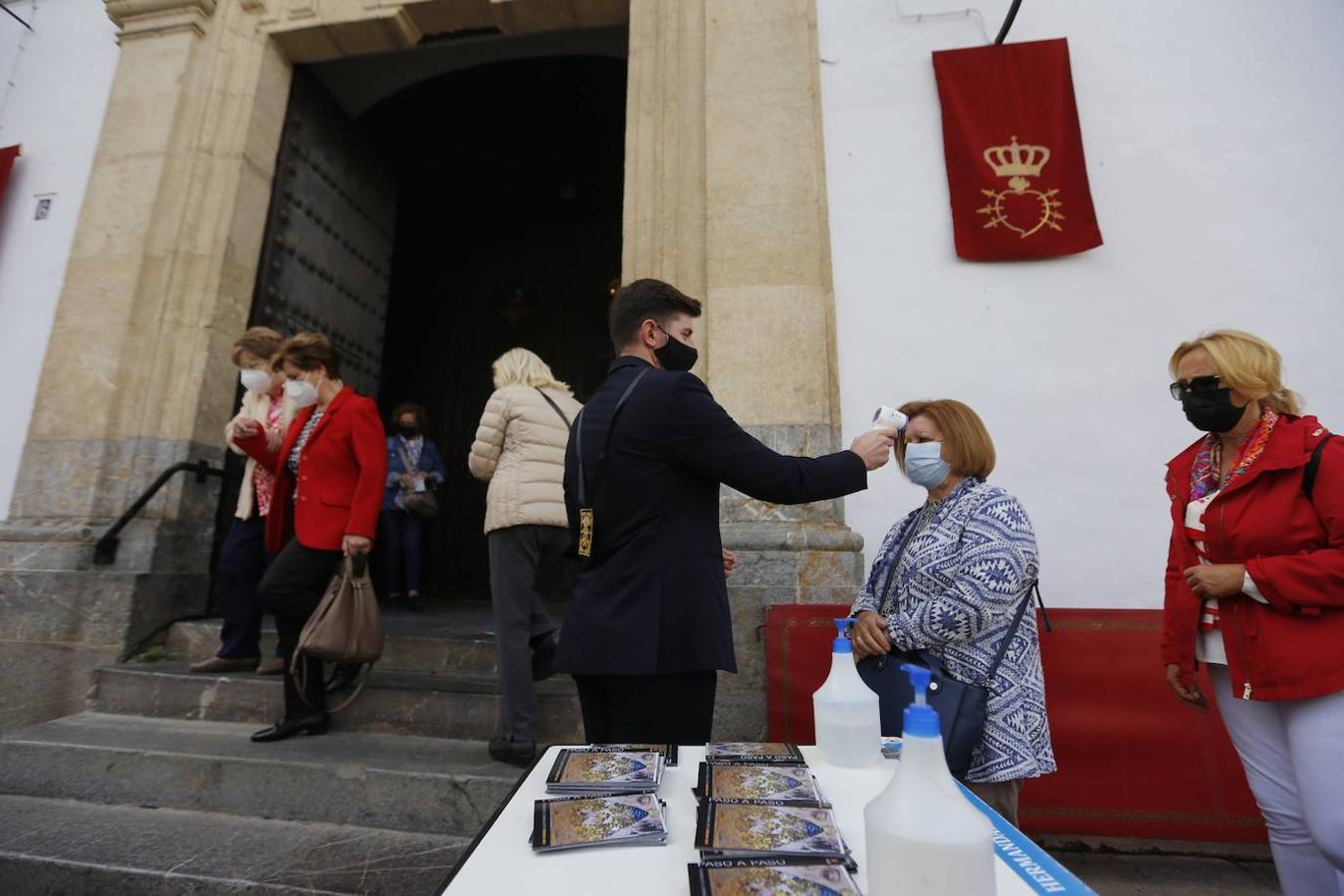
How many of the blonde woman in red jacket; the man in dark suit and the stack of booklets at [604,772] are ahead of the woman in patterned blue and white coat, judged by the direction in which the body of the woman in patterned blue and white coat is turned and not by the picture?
2

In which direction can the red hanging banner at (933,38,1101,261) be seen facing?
toward the camera

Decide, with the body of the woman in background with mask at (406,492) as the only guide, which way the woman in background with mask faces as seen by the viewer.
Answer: toward the camera

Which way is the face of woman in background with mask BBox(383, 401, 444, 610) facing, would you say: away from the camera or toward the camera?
toward the camera

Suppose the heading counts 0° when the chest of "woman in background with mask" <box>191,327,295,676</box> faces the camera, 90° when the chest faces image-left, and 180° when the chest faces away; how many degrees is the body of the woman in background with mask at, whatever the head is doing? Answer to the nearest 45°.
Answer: approximately 45°

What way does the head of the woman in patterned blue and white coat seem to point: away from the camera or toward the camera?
toward the camera

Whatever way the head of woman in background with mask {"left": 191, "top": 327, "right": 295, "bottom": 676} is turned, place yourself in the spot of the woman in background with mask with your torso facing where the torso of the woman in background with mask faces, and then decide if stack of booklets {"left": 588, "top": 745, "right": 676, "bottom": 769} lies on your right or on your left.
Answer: on your left

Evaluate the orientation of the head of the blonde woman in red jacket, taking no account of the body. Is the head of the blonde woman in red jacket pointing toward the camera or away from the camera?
toward the camera

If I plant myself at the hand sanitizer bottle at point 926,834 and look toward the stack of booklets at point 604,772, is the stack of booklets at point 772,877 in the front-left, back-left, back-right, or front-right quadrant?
front-left

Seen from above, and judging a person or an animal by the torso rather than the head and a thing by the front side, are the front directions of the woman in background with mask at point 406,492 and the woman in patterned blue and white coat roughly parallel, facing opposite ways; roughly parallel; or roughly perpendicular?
roughly perpendicular

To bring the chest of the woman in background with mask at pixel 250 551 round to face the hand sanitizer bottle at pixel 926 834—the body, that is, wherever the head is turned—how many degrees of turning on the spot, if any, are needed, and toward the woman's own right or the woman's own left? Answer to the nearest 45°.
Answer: approximately 45° to the woman's own left

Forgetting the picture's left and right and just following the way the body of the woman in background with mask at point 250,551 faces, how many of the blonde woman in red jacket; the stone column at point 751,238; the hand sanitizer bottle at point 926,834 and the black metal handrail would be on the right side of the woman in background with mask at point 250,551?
1

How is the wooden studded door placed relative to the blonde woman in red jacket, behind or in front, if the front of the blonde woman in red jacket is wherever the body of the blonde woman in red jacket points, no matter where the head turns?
in front

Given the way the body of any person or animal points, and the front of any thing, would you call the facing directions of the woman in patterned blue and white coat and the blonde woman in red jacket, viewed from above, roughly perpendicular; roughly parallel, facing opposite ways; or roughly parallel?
roughly parallel

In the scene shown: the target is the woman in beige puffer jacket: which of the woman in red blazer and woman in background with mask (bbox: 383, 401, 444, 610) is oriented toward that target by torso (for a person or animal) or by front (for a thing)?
the woman in background with mask

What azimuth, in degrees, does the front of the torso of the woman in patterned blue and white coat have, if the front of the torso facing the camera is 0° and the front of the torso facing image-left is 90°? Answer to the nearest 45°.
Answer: approximately 45°

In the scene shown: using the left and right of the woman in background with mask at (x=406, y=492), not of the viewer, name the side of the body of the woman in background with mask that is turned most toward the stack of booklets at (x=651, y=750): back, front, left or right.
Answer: front

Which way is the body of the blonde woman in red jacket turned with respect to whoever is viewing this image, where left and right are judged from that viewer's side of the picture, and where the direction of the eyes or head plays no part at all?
facing the viewer and to the left of the viewer
